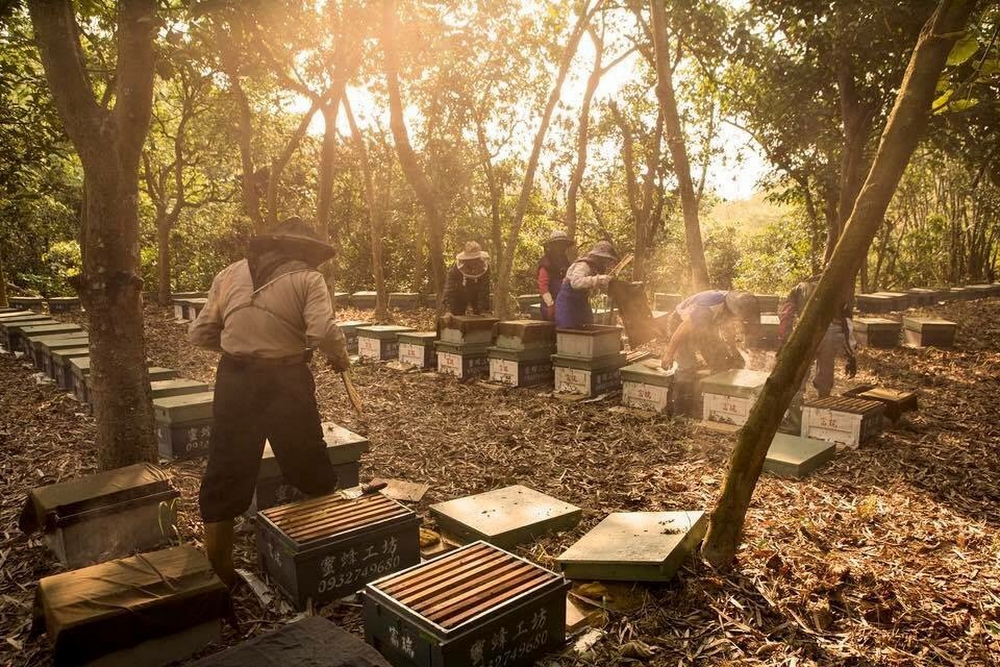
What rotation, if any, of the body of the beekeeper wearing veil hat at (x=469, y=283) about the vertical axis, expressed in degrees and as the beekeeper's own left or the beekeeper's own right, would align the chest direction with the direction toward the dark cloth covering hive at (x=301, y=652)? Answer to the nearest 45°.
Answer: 0° — they already face it

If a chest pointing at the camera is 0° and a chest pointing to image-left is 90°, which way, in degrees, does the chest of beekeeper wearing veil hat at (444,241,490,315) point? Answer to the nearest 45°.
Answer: approximately 0°

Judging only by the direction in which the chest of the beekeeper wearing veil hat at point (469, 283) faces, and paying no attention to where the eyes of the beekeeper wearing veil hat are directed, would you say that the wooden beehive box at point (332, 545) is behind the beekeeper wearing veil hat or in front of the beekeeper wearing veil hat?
in front

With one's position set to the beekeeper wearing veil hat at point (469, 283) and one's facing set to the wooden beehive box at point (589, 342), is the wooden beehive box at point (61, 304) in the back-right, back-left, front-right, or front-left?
back-right

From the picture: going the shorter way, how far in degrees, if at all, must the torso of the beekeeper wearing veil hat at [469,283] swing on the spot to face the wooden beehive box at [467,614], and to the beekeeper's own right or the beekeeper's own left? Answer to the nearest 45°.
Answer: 0° — they already face it

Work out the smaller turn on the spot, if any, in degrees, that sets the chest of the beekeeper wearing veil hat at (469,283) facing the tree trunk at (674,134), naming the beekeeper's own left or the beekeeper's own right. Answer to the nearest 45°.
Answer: approximately 135° to the beekeeper's own left

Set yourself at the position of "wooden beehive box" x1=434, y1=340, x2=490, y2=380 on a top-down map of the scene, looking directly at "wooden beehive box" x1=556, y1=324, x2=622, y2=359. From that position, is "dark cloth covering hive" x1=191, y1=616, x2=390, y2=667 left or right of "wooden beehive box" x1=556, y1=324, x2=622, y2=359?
right

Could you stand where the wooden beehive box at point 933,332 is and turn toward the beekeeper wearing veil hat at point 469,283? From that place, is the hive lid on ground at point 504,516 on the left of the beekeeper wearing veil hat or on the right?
left

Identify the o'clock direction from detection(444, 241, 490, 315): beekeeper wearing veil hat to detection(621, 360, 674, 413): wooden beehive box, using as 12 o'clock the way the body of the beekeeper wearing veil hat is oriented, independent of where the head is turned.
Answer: The wooden beehive box is roughly at 11 o'clock from the beekeeper wearing veil hat.

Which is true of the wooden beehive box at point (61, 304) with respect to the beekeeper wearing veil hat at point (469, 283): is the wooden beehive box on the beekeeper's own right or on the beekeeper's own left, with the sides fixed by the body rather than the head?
on the beekeeper's own right

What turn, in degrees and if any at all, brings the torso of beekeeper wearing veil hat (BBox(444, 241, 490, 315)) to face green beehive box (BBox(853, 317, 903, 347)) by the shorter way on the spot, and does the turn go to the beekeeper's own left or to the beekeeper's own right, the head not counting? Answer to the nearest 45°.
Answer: approximately 90° to the beekeeper's own left
